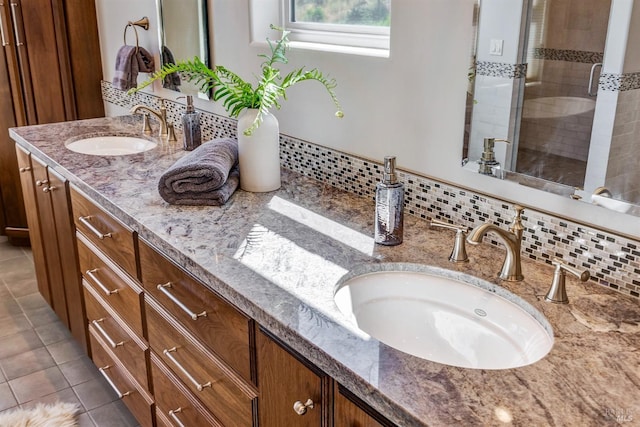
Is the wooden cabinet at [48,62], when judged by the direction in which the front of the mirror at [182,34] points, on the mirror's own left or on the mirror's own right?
on the mirror's own right

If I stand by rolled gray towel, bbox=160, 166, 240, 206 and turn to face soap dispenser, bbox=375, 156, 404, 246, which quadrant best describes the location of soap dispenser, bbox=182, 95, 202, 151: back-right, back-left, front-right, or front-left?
back-left

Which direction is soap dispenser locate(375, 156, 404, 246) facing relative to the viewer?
toward the camera

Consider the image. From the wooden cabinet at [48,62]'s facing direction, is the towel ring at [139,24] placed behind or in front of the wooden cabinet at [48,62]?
in front

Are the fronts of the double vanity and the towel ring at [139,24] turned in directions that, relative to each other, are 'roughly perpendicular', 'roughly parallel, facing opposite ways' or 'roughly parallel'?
roughly parallel

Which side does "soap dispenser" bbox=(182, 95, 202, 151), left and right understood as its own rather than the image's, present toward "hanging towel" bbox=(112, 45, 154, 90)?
right

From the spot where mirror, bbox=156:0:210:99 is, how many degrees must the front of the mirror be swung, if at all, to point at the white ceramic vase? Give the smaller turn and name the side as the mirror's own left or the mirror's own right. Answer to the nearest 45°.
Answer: approximately 45° to the mirror's own left

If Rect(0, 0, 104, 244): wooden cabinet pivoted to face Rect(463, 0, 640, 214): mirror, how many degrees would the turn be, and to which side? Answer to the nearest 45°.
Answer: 0° — it already faces it

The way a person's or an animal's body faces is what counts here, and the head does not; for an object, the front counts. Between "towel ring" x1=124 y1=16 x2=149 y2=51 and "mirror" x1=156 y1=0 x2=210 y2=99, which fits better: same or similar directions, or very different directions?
same or similar directions

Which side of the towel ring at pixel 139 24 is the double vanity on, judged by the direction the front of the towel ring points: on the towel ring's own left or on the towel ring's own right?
on the towel ring's own left
